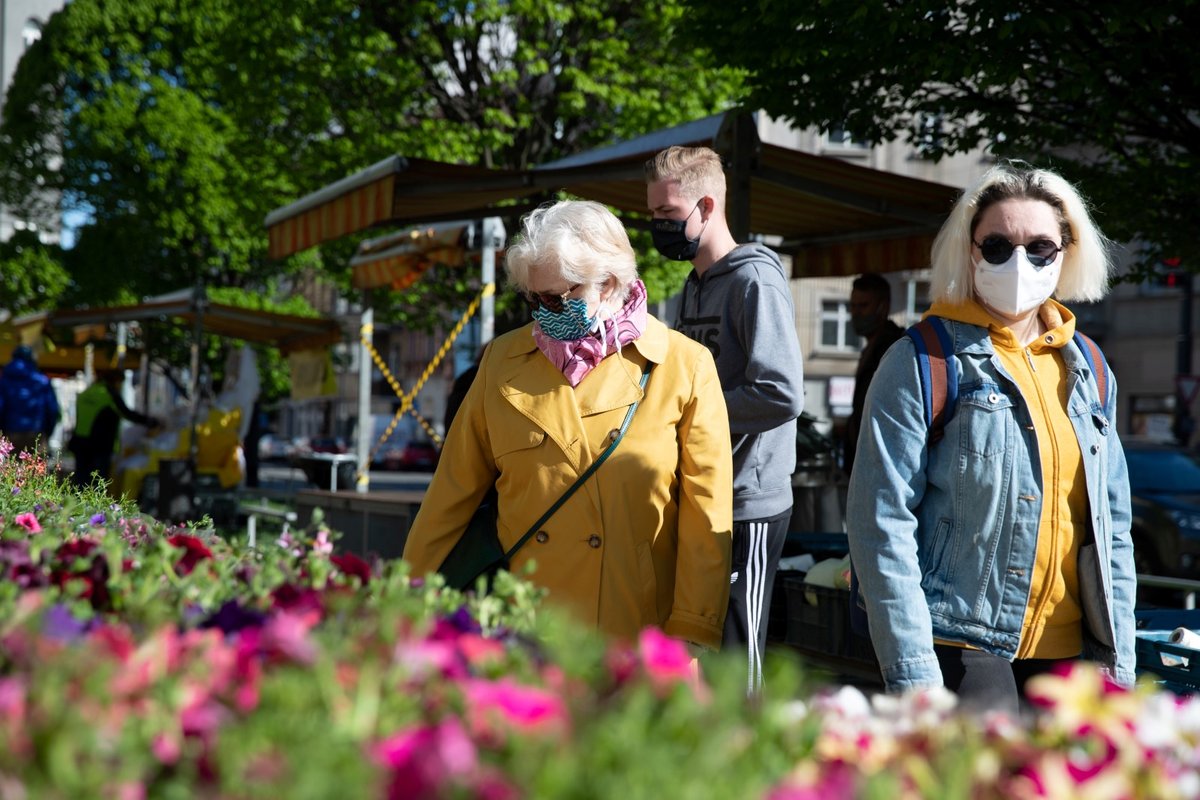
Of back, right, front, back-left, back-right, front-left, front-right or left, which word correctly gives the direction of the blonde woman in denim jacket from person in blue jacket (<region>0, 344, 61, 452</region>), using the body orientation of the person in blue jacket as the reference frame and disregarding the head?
back

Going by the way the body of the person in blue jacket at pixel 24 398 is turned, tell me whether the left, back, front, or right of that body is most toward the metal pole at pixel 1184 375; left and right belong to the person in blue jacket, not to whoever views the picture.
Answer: right

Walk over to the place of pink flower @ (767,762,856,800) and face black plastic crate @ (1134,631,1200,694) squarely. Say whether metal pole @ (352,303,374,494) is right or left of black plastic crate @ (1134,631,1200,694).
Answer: left

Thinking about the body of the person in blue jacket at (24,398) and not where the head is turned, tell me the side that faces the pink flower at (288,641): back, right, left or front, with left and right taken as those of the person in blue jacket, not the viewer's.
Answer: back

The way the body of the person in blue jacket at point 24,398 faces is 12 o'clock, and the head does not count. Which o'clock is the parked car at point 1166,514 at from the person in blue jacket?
The parked car is roughly at 4 o'clock from the person in blue jacket.

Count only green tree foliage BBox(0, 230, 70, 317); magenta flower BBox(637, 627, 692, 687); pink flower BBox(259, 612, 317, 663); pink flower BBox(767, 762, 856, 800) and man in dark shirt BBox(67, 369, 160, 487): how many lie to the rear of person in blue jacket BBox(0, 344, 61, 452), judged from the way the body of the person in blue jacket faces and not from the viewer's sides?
3

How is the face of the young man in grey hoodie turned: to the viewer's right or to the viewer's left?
to the viewer's left

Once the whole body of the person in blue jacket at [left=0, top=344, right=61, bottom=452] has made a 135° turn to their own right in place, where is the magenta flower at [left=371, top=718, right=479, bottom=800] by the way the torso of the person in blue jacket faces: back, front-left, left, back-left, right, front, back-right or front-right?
front-right

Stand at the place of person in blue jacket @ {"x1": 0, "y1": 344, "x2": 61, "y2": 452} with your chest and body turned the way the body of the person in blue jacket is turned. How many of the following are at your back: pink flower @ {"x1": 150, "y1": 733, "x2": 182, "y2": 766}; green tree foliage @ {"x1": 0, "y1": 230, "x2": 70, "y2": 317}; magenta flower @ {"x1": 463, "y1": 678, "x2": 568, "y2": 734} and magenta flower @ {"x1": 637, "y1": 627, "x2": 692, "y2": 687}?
3

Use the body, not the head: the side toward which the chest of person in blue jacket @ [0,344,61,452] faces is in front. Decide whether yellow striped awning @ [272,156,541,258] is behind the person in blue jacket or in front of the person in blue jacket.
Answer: behind

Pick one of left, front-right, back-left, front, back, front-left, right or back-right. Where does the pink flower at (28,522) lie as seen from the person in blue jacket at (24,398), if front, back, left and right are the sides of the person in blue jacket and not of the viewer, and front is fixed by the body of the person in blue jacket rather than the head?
back

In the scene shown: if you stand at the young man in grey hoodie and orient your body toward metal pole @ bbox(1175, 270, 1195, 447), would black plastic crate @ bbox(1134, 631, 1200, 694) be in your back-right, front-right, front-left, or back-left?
front-right

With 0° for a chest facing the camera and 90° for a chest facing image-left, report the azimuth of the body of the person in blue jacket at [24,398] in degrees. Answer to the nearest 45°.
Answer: approximately 180°

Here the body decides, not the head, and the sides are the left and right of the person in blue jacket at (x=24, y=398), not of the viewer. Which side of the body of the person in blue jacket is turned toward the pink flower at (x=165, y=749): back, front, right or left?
back

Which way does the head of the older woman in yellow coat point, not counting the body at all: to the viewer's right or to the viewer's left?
to the viewer's left
